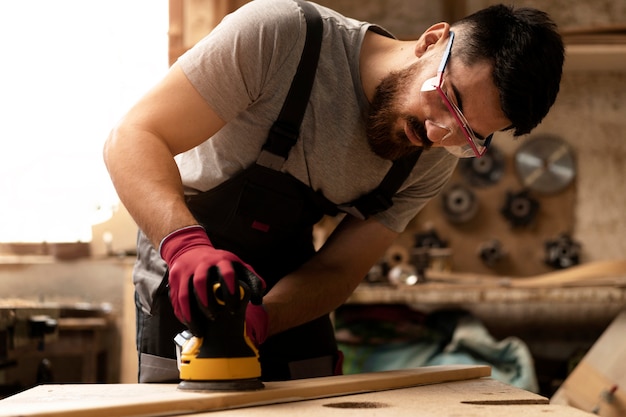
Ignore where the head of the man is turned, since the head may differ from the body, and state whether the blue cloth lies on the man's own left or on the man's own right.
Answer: on the man's own left

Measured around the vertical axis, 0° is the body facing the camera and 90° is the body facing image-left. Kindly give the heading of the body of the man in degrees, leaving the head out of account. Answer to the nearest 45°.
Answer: approximately 315°

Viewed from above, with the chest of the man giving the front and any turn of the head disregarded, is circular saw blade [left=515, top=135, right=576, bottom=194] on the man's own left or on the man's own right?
on the man's own left

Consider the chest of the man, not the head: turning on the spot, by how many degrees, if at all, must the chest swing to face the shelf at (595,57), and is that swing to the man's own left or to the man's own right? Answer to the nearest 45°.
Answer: approximately 90° to the man's own left

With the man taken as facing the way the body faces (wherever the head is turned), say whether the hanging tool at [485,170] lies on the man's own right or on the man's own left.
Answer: on the man's own left

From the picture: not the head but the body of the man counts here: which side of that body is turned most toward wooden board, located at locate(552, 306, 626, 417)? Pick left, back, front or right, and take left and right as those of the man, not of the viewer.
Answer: left
